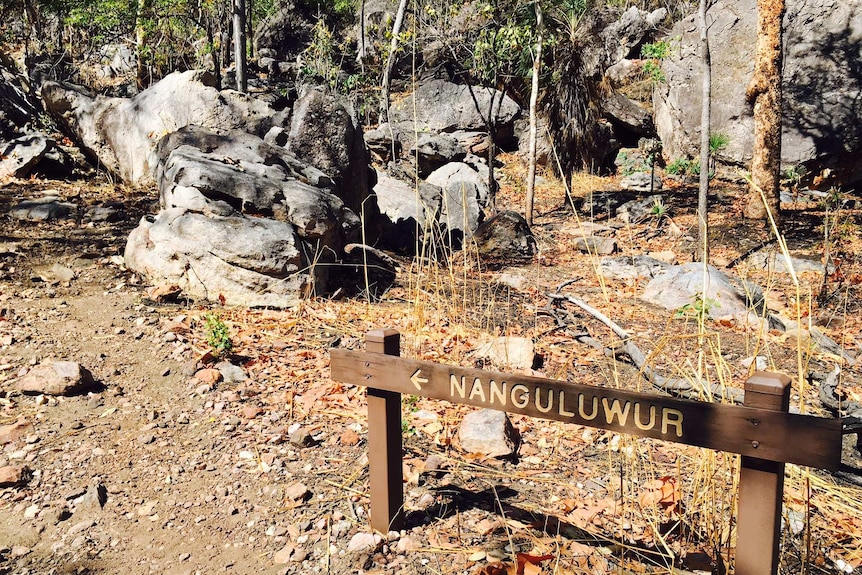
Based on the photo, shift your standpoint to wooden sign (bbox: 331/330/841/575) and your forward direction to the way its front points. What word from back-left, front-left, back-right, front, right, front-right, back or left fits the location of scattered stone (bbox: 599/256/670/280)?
back-right

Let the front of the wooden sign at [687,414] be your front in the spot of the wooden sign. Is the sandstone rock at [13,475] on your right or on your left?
on your right

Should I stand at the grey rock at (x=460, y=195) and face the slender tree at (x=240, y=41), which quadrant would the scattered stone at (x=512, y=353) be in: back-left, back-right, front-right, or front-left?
back-left

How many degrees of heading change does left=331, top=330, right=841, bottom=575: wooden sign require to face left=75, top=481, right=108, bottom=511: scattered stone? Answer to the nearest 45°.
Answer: approximately 45° to its right

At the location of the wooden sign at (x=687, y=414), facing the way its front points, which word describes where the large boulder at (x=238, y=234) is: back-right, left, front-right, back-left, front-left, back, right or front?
right

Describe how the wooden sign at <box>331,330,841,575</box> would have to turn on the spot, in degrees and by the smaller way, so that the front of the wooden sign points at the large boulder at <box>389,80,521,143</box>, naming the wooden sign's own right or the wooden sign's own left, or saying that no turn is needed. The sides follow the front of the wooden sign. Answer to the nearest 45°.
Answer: approximately 135° to the wooden sign's own right

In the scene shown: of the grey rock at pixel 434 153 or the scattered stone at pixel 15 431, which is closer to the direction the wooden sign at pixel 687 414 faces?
the scattered stone

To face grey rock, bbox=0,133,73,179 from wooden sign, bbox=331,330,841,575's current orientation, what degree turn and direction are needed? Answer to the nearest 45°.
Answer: approximately 90° to its right

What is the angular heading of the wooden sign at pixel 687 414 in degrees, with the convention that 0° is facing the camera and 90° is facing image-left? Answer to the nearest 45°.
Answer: approximately 45°

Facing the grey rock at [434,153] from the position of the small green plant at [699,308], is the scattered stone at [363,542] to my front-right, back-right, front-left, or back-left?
back-left

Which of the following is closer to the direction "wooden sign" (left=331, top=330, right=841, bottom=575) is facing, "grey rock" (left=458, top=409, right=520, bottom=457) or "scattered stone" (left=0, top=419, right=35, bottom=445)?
the scattered stone

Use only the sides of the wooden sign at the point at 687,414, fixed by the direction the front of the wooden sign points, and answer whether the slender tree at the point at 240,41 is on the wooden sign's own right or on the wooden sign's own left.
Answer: on the wooden sign's own right
